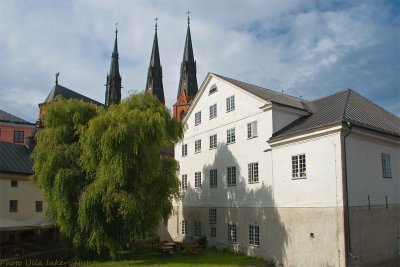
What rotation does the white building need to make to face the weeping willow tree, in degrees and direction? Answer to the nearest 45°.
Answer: approximately 45° to its right

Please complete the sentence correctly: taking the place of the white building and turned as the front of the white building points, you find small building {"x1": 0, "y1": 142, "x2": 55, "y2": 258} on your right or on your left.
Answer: on your right

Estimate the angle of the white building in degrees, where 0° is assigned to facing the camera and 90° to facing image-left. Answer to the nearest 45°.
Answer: approximately 45°

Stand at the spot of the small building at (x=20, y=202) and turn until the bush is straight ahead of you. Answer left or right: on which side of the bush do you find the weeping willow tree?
right
